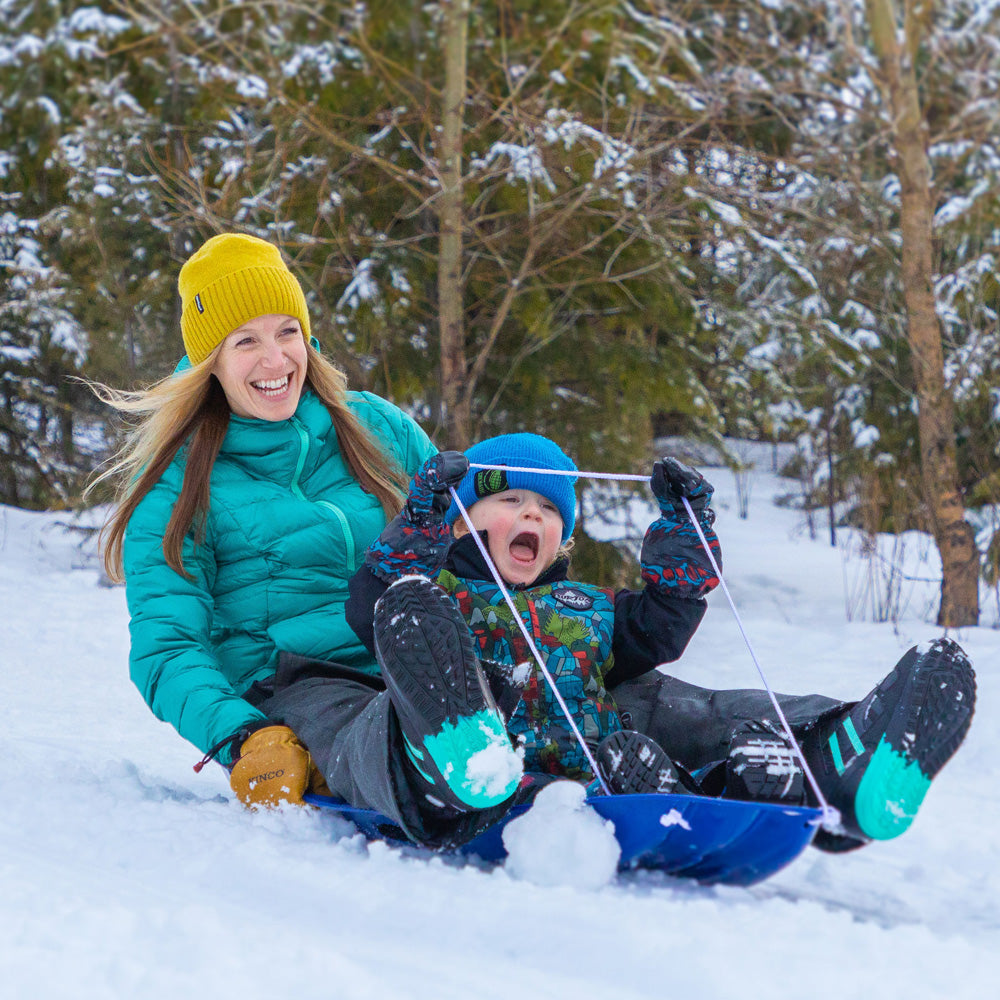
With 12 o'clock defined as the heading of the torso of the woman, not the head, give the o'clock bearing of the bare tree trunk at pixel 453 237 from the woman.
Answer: The bare tree trunk is roughly at 8 o'clock from the woman.

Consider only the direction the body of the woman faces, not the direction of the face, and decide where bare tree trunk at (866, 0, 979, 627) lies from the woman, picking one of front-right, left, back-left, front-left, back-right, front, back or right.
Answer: left

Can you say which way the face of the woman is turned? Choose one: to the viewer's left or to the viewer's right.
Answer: to the viewer's right

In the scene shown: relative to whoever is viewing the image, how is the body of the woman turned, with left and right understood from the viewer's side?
facing the viewer and to the right of the viewer

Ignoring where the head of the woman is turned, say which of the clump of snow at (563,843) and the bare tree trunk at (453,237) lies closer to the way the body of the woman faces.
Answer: the clump of snow

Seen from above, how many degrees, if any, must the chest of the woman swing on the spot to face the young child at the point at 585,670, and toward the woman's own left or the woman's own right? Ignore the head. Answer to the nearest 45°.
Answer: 0° — they already face them
